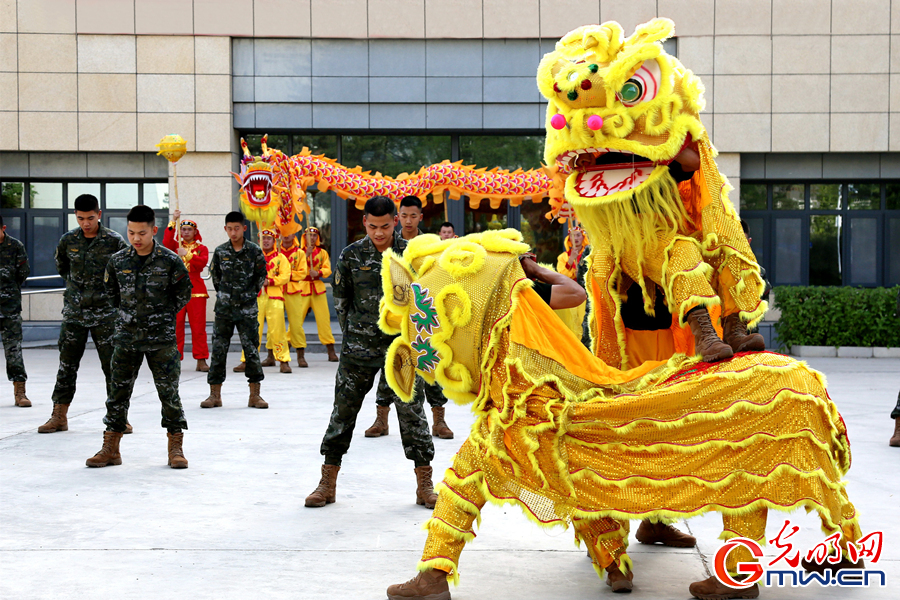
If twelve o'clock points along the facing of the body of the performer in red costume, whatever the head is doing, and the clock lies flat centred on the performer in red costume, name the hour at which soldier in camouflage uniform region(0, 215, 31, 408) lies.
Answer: The soldier in camouflage uniform is roughly at 1 o'clock from the performer in red costume.

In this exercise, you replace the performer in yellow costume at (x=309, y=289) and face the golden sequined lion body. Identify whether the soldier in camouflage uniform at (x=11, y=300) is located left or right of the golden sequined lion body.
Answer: right

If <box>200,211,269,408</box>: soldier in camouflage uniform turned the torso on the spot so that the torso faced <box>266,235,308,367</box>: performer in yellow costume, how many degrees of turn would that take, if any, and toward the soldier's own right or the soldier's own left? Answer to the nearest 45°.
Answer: approximately 180°

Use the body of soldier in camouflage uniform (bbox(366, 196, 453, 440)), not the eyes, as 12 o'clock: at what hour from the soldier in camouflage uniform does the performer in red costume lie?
The performer in red costume is roughly at 5 o'clock from the soldier in camouflage uniform.
